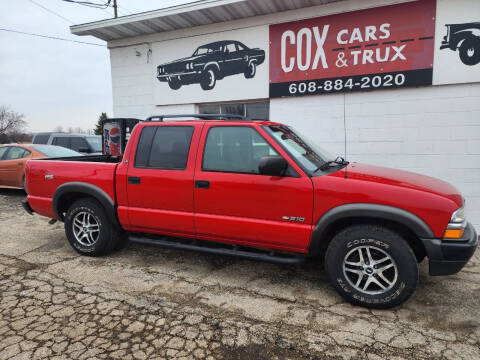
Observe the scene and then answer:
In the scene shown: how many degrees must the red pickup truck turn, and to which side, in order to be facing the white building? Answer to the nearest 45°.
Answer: approximately 90° to its left

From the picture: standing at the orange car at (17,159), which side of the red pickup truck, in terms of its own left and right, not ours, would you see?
back

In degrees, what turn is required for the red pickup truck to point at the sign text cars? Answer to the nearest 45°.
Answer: approximately 90° to its left
